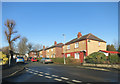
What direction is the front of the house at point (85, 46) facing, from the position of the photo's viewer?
facing the viewer and to the left of the viewer
